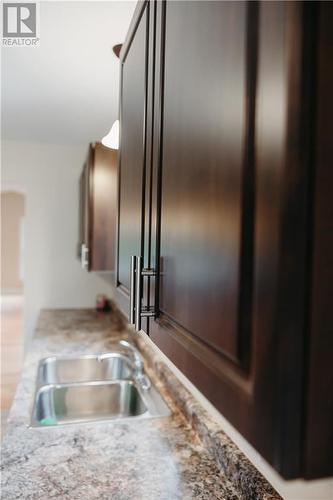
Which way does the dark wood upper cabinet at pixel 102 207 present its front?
to the viewer's left

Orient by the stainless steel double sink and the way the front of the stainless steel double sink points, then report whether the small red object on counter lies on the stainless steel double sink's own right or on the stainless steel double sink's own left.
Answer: on the stainless steel double sink's own right

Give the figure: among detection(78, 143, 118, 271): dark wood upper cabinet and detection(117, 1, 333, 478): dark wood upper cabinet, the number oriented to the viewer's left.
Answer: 2

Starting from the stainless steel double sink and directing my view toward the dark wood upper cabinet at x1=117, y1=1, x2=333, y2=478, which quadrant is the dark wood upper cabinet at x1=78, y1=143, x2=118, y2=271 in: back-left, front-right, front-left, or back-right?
back-left

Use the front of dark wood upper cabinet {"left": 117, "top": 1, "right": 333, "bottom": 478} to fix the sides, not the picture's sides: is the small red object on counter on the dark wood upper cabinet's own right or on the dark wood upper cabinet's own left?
on the dark wood upper cabinet's own right

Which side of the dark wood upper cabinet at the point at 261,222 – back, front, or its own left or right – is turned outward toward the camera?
left

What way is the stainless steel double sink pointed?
to the viewer's left
